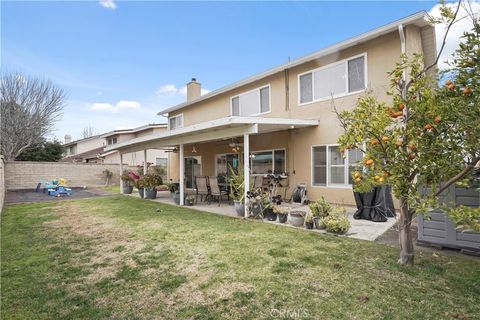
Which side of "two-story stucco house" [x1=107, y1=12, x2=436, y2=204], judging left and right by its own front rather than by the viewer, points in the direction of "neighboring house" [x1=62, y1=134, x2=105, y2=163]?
left

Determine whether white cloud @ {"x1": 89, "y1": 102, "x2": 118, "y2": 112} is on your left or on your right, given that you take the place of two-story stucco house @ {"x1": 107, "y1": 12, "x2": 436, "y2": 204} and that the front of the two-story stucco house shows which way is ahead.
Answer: on your left

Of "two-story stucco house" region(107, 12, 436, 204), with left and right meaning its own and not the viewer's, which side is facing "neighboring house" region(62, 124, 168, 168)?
left
